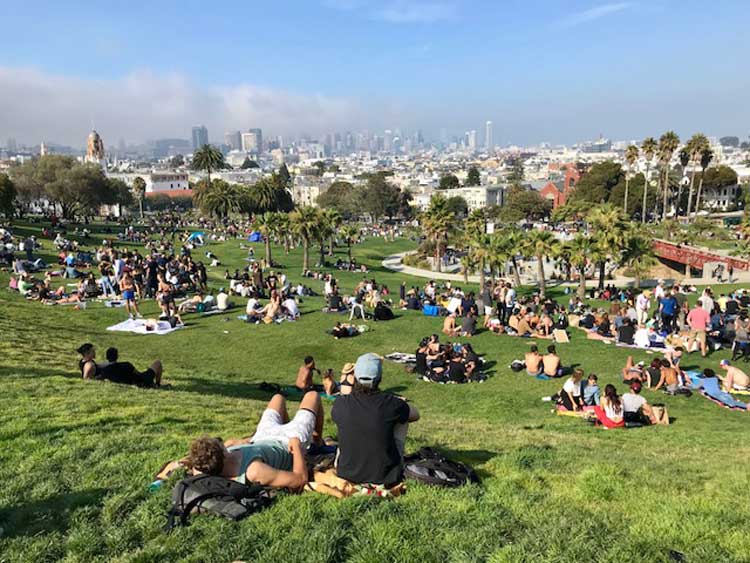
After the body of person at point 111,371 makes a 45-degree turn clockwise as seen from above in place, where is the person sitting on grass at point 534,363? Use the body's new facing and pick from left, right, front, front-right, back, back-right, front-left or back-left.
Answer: front-left

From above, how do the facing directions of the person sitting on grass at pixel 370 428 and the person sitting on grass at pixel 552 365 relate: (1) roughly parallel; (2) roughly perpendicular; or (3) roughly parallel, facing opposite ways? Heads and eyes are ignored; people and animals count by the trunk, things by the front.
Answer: roughly parallel

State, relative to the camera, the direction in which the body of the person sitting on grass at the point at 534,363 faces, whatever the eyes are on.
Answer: away from the camera

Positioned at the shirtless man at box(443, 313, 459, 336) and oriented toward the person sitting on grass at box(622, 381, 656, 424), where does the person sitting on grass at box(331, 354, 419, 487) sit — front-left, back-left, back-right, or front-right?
front-right

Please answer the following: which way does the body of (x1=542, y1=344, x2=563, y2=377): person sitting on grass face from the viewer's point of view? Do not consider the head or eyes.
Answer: away from the camera

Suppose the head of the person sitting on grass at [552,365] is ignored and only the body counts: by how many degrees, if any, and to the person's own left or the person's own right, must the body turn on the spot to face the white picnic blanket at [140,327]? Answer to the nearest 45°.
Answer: approximately 90° to the person's own left

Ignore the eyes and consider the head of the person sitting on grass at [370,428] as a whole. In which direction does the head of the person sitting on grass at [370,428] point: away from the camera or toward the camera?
away from the camera

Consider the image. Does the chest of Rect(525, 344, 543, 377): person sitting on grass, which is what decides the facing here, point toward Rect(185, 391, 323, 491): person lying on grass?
no

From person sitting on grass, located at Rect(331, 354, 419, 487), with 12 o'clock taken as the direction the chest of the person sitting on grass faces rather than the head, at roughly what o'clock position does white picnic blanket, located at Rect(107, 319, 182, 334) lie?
The white picnic blanket is roughly at 11 o'clock from the person sitting on grass.

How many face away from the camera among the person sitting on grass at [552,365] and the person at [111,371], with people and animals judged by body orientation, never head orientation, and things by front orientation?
1

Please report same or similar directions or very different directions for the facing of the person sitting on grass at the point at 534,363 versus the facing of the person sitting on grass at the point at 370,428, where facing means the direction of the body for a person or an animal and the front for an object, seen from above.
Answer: same or similar directions

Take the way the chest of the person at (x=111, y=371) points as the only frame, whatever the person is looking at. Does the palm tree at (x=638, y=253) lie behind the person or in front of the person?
in front

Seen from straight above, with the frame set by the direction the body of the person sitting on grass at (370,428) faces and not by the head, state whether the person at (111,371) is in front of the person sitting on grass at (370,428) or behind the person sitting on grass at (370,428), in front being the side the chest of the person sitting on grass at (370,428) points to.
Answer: in front

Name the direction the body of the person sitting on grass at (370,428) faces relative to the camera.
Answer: away from the camera

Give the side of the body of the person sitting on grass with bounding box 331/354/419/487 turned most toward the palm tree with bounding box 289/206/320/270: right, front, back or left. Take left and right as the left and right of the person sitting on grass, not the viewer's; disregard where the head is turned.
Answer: front
